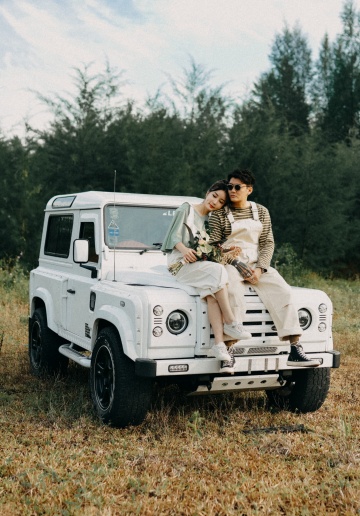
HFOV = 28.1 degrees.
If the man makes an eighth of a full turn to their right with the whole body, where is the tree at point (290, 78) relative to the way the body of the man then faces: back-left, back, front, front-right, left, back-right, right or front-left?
back-right

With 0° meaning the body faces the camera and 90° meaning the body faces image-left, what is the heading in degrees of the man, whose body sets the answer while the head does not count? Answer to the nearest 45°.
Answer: approximately 0°

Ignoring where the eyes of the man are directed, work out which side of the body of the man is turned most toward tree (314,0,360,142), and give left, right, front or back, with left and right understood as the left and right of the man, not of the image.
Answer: back

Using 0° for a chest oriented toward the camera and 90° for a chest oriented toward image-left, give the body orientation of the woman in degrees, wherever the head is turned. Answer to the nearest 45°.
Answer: approximately 315°

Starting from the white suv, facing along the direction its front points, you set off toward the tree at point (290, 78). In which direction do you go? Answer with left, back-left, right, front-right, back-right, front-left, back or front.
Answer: back-left

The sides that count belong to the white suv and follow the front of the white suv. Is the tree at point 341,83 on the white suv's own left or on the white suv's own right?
on the white suv's own left
